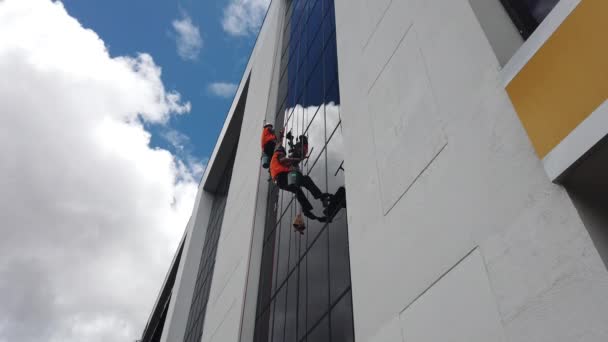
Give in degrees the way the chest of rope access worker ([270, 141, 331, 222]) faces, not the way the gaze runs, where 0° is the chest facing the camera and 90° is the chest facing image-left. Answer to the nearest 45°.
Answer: approximately 270°

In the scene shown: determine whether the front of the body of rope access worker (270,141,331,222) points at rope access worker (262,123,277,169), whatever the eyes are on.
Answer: no
